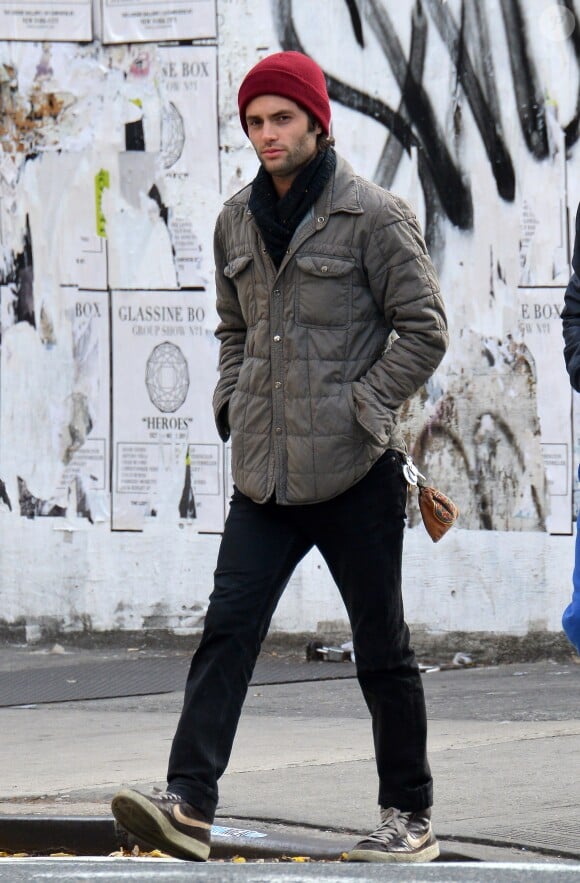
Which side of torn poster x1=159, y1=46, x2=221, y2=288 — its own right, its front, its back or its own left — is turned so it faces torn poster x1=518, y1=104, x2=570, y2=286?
left

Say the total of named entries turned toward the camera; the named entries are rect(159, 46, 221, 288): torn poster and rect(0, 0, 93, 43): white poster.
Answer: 2

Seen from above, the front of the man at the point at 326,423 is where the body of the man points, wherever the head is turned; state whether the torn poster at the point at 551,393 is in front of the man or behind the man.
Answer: behind

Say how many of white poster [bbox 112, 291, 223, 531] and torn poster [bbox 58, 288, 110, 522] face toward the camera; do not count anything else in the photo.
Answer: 2

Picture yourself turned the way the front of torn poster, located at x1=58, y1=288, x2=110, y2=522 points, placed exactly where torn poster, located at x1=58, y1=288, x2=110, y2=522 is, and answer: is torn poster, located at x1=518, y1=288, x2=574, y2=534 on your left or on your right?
on your left

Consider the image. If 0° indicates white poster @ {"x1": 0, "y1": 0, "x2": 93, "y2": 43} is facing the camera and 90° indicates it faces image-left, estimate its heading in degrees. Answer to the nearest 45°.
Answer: approximately 0°

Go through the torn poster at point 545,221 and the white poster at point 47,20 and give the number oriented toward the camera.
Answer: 2
